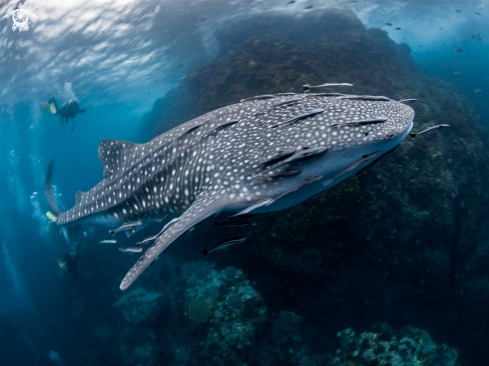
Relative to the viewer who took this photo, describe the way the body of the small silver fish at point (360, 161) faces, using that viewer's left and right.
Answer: facing to the right of the viewer
